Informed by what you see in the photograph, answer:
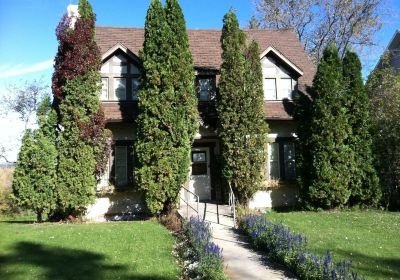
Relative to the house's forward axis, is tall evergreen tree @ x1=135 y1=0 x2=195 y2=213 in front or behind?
in front

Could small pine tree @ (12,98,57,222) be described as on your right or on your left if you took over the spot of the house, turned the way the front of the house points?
on your right

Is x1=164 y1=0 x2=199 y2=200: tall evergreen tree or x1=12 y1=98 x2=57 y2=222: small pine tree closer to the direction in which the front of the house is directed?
the tall evergreen tree

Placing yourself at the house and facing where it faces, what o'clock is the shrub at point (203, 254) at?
The shrub is roughly at 12 o'clock from the house.

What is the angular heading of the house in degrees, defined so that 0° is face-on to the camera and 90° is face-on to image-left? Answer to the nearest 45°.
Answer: approximately 0°

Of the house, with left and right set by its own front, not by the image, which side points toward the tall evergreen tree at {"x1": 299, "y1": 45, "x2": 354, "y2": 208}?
left

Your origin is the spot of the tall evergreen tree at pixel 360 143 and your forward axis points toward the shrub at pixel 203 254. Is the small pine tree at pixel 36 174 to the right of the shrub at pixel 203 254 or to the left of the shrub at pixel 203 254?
right

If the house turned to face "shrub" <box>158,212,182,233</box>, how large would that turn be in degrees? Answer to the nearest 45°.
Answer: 0° — it already faces it

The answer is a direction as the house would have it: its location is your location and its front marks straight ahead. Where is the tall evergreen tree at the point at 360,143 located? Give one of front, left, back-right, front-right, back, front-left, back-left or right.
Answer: left
